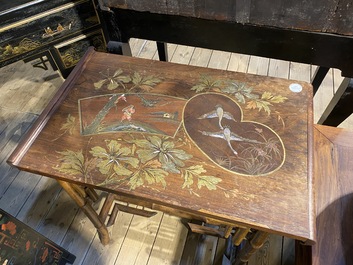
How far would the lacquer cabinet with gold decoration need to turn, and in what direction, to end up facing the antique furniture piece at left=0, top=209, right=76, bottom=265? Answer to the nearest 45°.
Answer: approximately 45° to its right

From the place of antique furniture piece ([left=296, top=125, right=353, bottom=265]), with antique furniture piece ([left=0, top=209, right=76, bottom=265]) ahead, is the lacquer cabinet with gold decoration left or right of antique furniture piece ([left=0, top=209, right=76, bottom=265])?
right

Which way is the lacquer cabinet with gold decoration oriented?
toward the camera

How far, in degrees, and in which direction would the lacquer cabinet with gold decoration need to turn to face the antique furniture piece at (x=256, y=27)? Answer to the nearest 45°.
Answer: approximately 45° to its left

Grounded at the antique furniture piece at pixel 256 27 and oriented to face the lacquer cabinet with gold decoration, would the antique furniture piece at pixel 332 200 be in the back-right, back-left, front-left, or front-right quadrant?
back-left

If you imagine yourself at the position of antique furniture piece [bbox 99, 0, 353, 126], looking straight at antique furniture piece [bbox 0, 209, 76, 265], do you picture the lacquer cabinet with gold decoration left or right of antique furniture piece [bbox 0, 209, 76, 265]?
right

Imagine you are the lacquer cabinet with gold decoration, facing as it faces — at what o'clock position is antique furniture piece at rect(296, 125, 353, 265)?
The antique furniture piece is roughly at 11 o'clock from the lacquer cabinet with gold decoration.

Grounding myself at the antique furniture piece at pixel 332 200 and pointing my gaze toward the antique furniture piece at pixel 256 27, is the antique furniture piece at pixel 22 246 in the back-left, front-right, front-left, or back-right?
front-left
